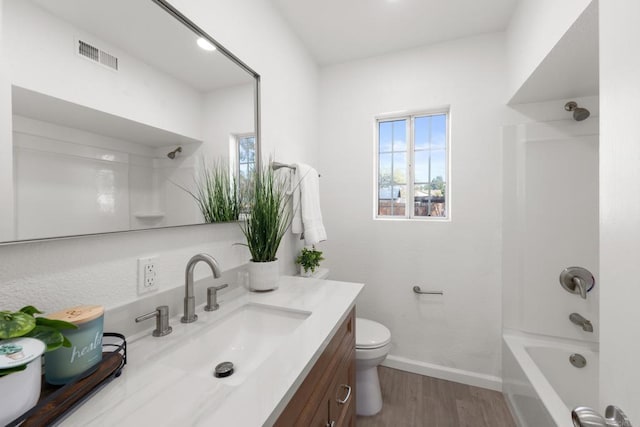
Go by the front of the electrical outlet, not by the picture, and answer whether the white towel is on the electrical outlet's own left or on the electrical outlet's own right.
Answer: on the electrical outlet's own left

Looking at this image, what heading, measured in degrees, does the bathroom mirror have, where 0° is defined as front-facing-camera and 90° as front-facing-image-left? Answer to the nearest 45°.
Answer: approximately 315°

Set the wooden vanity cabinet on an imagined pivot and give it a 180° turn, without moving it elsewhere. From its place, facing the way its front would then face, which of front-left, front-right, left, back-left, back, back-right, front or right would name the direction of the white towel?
right

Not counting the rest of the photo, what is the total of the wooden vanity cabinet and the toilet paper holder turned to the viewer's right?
1

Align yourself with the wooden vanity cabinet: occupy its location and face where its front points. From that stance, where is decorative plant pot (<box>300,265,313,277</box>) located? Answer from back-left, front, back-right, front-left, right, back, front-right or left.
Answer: left

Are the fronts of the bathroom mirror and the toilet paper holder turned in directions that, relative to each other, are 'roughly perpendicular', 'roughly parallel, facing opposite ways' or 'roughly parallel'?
roughly perpendicular

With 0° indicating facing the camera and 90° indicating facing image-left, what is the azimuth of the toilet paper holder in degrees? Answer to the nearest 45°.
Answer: approximately 0°

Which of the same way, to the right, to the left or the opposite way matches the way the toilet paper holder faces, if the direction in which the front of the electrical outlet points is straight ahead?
to the right

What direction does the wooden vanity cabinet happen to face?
to the viewer's right
